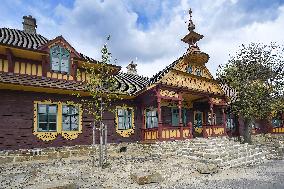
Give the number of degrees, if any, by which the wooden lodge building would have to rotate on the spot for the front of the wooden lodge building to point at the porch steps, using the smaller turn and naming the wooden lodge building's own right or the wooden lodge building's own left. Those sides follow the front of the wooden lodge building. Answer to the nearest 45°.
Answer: approximately 45° to the wooden lodge building's own left

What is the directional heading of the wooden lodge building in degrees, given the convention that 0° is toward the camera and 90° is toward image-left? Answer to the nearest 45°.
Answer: approximately 315°

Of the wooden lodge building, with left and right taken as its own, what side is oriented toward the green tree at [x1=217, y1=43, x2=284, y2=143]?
left
